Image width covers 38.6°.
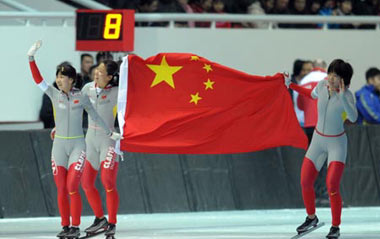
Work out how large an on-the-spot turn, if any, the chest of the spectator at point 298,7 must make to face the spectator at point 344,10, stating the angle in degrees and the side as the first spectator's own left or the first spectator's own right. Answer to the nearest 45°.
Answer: approximately 135° to the first spectator's own left

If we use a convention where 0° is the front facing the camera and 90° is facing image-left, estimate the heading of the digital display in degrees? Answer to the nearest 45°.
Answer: approximately 0°

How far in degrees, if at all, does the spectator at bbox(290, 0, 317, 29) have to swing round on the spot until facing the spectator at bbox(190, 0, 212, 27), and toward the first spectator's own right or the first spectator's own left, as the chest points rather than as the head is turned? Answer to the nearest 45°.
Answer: approximately 90° to the first spectator's own right

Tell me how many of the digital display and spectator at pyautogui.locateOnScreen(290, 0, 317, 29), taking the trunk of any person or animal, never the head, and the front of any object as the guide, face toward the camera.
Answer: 2

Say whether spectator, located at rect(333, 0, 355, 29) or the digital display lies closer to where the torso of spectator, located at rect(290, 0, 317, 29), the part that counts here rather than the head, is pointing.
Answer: the digital display

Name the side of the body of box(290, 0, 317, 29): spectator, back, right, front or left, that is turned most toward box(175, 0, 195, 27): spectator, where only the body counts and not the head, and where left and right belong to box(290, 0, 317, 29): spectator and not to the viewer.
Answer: right

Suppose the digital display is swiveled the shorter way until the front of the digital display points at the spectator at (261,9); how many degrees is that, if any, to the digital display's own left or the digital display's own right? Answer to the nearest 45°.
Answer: approximately 135° to the digital display's own left

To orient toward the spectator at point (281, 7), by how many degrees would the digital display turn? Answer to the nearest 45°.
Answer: approximately 135° to its left
